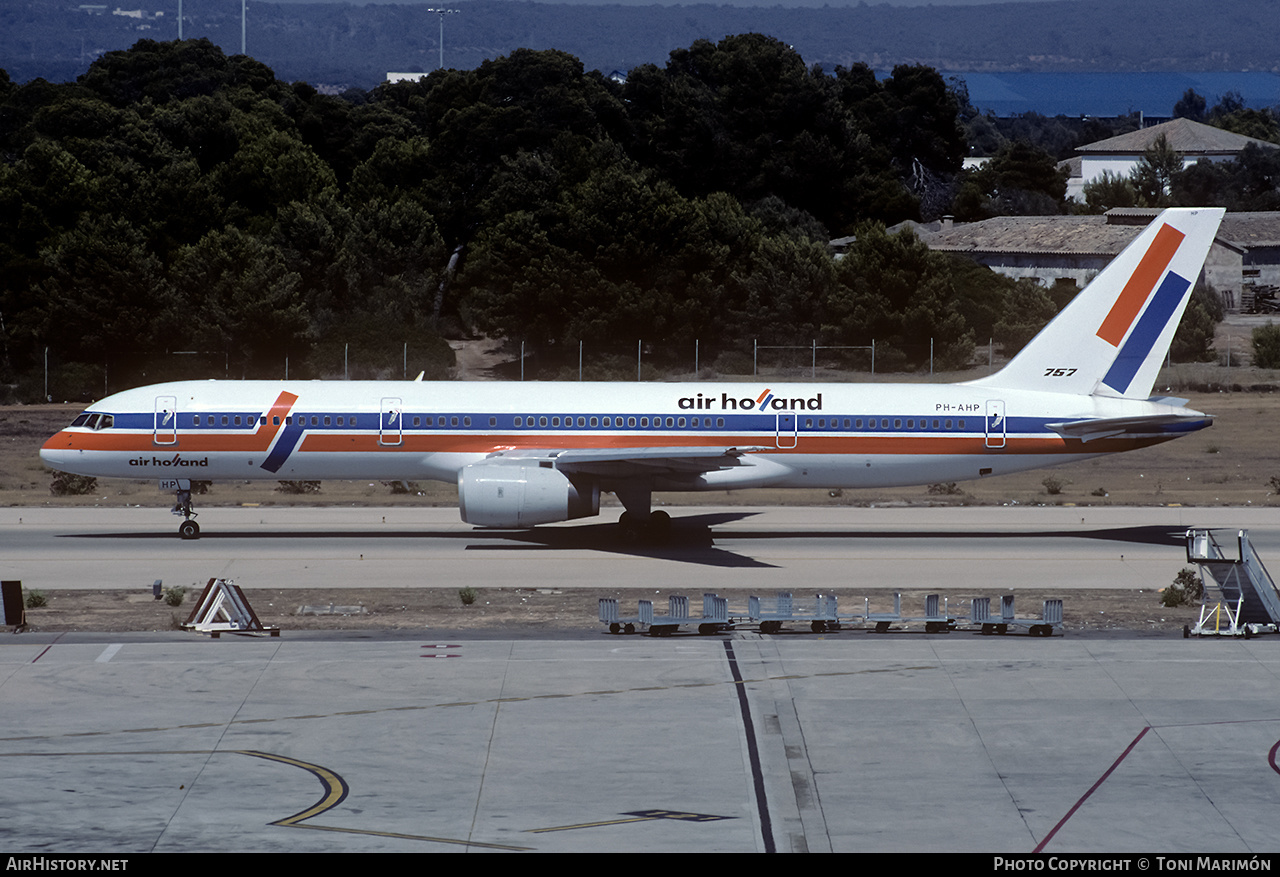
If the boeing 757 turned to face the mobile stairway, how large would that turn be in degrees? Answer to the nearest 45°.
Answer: approximately 135° to its left

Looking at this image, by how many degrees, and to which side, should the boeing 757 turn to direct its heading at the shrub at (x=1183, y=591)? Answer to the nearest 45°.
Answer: approximately 135° to its left

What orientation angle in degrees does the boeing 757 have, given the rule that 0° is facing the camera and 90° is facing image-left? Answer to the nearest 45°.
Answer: approximately 90°
